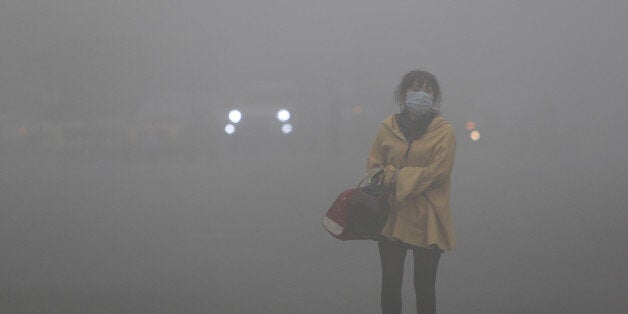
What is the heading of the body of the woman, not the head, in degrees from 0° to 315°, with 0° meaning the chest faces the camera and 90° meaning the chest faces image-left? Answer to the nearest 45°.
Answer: approximately 0°
